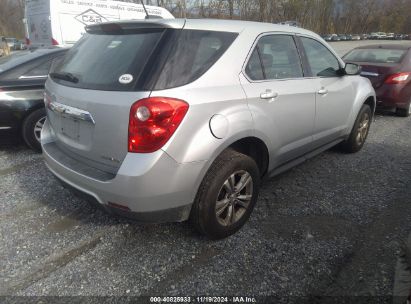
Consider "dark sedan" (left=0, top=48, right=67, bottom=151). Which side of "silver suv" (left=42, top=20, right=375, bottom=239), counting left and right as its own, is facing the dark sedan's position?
left

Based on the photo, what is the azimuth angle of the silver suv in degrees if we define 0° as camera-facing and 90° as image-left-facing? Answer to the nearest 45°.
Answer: approximately 225°
